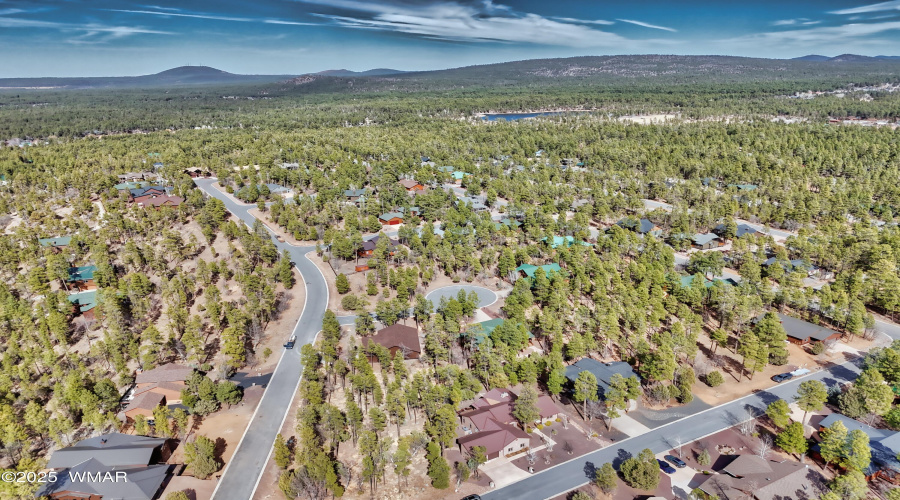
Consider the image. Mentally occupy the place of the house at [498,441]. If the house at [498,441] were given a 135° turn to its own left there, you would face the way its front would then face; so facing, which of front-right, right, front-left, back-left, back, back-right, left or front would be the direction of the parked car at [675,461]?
right

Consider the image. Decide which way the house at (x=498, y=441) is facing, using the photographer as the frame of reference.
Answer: facing the viewer and to the right of the viewer

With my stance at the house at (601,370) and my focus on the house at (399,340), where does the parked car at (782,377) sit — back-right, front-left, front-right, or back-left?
back-right

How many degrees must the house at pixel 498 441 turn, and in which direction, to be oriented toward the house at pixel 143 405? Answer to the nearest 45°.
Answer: approximately 135° to its right

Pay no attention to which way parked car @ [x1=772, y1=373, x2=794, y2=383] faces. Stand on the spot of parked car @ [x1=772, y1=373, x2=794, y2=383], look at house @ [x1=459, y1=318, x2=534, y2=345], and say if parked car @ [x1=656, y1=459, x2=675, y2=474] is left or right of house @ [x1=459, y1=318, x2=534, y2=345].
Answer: left

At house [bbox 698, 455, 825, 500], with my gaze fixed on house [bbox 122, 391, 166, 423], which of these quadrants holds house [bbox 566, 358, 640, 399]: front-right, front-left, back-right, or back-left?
front-right

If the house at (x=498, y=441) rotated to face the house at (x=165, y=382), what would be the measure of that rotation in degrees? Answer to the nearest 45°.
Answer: approximately 135° to its right

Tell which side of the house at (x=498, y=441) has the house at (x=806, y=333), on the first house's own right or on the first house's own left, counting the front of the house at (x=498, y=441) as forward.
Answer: on the first house's own left

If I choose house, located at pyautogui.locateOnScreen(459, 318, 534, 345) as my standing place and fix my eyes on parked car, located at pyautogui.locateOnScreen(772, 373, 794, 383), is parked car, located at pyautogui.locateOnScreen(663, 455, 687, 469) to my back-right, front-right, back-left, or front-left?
front-right

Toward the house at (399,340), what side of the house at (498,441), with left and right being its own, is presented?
back

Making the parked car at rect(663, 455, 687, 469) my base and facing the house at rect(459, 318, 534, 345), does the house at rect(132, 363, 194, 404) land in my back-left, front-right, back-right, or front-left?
front-left

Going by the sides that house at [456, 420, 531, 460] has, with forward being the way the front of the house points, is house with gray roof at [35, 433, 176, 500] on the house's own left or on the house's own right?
on the house's own right

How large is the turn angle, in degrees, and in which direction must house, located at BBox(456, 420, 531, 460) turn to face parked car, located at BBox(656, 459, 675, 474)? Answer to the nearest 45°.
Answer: approximately 45° to its left

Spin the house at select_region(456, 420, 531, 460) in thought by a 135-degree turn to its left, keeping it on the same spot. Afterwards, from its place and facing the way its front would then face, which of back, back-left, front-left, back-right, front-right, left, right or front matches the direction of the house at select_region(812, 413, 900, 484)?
right
